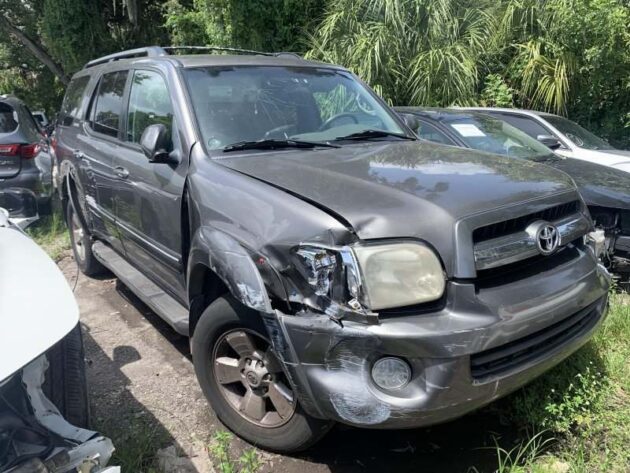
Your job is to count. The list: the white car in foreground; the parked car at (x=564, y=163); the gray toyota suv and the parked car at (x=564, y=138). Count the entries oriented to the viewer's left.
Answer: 0

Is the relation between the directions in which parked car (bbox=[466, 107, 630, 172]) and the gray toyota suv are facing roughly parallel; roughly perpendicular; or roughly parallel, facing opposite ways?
roughly parallel

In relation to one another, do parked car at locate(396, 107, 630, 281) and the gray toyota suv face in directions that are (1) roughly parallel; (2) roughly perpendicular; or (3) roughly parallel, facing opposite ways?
roughly parallel

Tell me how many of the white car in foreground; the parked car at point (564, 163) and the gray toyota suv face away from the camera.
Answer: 0

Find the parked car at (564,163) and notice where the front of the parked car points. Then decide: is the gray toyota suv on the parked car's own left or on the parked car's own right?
on the parked car's own right

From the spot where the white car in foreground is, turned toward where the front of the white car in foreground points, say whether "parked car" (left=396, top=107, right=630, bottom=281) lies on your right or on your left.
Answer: on your left

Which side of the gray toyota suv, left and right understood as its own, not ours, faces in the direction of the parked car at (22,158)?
back

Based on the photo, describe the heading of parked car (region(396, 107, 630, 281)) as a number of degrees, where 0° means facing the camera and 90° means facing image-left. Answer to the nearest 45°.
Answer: approximately 315°

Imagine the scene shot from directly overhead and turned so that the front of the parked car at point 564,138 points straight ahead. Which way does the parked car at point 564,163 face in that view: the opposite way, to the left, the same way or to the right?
the same way

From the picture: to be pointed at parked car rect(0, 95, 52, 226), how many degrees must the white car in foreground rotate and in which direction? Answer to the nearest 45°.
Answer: approximately 135° to its left

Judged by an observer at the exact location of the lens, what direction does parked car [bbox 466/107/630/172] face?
facing the viewer and to the right of the viewer

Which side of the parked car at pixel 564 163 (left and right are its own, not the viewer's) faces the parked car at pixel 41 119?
back

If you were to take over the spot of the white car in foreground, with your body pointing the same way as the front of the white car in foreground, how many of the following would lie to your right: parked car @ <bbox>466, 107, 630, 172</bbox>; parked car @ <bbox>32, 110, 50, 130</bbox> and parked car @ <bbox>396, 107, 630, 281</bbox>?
0
